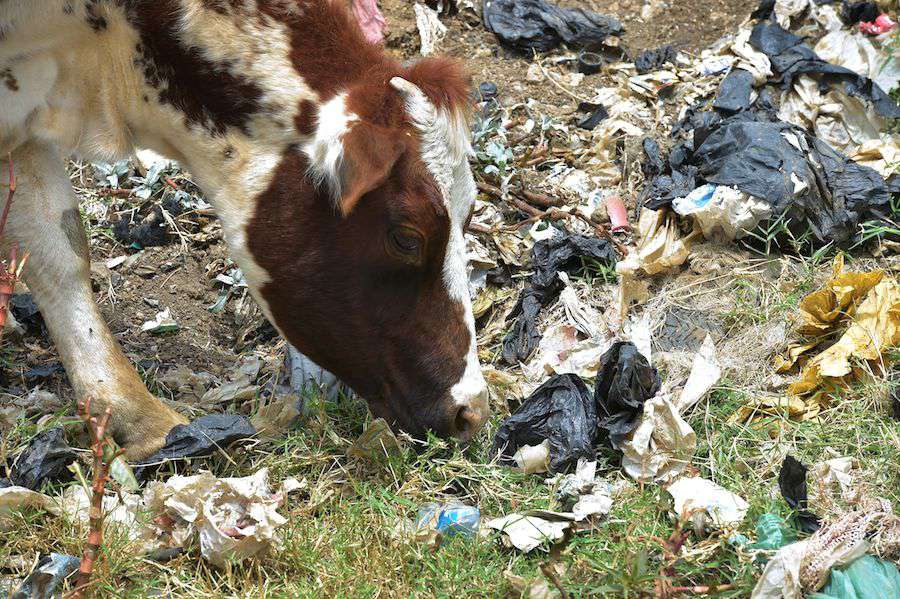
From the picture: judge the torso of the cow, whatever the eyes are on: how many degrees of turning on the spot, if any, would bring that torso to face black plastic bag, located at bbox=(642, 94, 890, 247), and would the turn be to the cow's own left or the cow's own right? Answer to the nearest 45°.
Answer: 0° — it already faces it

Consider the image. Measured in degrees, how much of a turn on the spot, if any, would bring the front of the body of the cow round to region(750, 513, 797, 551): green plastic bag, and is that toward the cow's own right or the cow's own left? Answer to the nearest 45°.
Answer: approximately 45° to the cow's own right

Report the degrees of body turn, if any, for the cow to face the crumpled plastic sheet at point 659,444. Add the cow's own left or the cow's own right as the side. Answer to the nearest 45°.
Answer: approximately 45° to the cow's own right

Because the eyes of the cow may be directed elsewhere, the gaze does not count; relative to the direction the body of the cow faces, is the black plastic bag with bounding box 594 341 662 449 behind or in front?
in front

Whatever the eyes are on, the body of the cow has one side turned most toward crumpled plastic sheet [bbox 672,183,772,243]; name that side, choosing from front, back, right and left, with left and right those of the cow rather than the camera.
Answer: front

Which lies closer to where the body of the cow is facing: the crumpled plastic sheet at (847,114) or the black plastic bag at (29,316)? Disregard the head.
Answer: the crumpled plastic sheet

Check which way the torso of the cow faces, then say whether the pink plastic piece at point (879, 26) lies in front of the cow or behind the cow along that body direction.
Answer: in front

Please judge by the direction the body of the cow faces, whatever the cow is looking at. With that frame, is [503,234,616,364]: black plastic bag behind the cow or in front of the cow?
in front

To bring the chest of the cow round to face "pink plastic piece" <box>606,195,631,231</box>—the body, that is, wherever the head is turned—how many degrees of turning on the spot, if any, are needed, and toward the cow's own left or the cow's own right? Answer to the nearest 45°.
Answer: approximately 45° to the cow's own left

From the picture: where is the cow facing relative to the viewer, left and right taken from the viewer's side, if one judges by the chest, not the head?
facing to the right of the viewer
